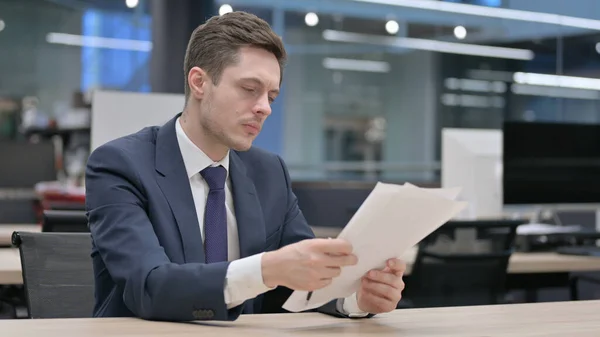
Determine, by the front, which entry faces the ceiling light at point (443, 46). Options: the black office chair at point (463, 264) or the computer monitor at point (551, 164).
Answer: the black office chair

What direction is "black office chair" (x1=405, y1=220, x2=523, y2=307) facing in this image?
away from the camera

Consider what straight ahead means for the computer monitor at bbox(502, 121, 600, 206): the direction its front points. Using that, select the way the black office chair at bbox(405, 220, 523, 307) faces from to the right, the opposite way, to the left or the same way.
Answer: the opposite way

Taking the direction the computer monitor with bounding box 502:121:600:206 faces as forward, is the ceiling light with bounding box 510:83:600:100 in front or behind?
behind

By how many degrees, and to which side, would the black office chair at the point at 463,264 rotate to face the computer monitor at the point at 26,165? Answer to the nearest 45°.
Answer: approximately 45° to its left

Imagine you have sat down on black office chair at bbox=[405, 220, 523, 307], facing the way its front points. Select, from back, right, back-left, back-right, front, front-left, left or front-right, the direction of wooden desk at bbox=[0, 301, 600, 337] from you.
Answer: back

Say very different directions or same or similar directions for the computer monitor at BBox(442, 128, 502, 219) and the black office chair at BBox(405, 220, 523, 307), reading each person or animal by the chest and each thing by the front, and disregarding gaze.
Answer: very different directions

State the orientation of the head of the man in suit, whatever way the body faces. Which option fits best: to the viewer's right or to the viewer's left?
to the viewer's right

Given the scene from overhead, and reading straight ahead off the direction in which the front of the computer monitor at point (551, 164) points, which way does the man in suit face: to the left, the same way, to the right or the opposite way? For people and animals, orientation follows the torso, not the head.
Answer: to the left

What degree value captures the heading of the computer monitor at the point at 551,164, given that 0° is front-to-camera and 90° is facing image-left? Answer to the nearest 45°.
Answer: approximately 0°

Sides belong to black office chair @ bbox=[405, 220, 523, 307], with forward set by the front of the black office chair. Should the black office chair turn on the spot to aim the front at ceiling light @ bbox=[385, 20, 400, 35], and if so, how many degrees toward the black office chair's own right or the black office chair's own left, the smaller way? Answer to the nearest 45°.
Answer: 0° — it already faces it

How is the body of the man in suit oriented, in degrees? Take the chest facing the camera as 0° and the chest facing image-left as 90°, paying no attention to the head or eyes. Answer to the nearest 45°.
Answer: approximately 315°

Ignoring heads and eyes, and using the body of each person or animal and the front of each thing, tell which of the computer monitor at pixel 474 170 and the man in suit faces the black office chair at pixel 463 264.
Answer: the computer monitor

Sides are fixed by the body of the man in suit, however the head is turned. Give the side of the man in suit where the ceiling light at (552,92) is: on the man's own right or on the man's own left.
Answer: on the man's own left

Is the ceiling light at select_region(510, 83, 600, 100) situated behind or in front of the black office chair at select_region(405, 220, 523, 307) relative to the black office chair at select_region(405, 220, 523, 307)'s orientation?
in front

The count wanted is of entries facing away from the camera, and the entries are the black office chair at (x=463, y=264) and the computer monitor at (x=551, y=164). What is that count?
1
